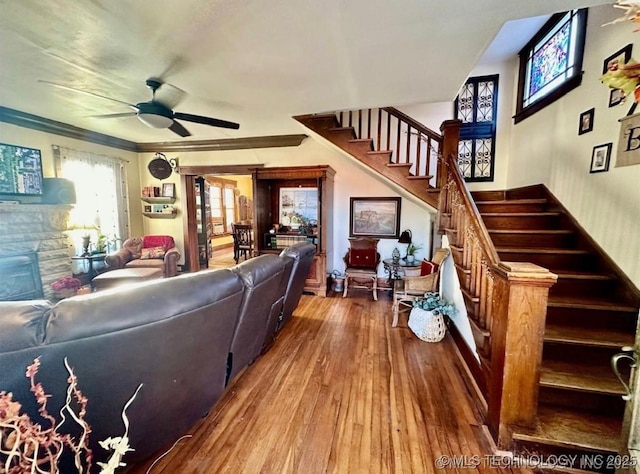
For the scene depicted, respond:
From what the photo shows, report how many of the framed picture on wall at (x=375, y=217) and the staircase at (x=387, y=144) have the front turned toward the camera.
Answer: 1

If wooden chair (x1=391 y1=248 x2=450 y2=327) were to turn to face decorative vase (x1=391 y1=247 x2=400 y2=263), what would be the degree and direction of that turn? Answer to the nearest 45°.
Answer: approximately 90° to its right

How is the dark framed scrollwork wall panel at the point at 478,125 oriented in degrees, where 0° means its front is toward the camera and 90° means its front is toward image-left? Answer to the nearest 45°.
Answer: approximately 0°

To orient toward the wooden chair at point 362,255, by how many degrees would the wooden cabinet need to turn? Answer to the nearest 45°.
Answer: approximately 90° to its left

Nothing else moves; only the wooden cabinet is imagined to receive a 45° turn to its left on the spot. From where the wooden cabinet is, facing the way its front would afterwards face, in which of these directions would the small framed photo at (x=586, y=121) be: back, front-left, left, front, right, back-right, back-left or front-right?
front

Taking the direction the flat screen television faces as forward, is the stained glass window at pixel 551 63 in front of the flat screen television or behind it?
in front

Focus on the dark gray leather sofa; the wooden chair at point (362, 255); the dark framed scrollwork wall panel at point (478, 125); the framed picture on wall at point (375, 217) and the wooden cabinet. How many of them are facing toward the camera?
4

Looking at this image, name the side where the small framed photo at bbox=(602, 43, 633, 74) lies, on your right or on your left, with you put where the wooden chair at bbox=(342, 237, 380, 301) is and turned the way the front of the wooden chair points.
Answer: on your left

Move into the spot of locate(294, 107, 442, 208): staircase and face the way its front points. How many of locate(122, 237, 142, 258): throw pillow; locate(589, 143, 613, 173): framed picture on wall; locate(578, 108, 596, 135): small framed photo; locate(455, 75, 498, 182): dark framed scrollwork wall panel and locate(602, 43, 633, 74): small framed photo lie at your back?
1

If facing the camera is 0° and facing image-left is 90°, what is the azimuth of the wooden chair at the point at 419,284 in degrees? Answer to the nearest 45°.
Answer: approximately 90°

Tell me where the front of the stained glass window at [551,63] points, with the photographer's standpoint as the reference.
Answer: facing the viewer and to the left of the viewer

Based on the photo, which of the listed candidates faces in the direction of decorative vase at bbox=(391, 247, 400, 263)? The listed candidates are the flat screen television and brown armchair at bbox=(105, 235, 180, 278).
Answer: the flat screen television

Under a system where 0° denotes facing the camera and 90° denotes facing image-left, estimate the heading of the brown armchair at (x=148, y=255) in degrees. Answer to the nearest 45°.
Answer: approximately 45°

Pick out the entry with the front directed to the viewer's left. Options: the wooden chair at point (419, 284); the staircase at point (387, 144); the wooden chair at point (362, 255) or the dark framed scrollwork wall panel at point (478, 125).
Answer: the wooden chair at point (419, 284)

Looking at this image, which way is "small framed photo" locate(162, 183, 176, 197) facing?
toward the camera

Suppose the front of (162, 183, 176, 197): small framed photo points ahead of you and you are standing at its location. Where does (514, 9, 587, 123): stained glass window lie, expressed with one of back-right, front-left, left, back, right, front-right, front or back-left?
front-left
